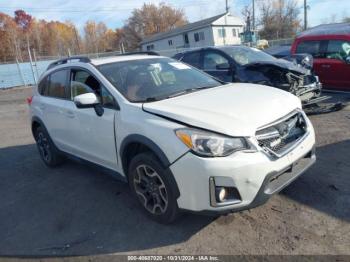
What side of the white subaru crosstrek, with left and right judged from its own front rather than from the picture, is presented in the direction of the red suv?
left

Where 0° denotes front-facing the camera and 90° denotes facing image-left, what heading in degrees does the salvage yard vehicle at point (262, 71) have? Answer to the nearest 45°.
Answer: approximately 315°

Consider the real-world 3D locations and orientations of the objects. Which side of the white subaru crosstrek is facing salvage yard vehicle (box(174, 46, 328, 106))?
left

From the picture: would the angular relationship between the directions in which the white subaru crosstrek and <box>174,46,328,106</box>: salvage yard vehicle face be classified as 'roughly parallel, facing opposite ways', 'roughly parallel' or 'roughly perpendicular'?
roughly parallel

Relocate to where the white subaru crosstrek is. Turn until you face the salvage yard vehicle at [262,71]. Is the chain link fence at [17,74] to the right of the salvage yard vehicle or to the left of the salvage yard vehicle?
left

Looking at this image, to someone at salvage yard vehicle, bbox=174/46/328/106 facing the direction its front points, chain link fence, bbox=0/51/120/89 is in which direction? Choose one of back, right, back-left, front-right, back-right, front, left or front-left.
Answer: back

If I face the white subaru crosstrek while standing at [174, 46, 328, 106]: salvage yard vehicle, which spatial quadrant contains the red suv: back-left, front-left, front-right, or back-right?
back-left

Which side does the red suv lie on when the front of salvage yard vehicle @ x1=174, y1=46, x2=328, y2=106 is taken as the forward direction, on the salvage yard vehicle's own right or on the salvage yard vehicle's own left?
on the salvage yard vehicle's own left

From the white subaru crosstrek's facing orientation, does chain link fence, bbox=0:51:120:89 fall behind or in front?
behind

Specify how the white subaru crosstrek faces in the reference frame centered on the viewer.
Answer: facing the viewer and to the right of the viewer

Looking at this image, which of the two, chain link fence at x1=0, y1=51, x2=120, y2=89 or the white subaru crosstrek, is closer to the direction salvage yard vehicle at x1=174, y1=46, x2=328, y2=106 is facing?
the white subaru crosstrek
